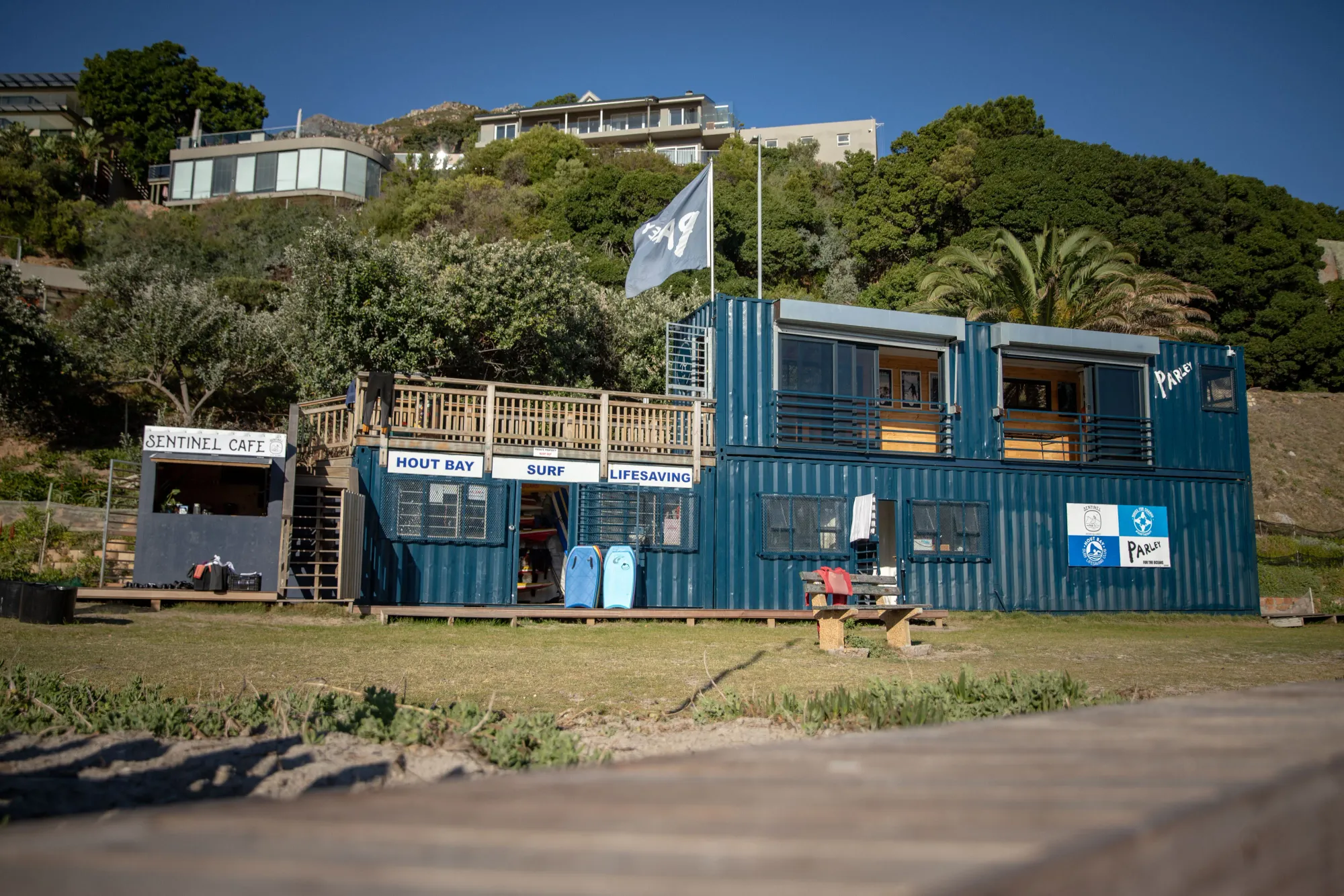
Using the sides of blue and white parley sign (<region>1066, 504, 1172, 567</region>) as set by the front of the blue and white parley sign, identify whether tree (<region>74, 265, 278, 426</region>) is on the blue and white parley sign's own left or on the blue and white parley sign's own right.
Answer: on the blue and white parley sign's own right

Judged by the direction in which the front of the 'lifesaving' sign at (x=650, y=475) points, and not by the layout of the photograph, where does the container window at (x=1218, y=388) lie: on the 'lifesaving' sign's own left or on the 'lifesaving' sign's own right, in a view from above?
on the 'lifesaving' sign's own left

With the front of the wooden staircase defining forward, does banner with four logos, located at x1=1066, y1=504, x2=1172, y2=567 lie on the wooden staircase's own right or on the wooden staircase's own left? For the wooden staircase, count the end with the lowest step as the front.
on the wooden staircase's own left

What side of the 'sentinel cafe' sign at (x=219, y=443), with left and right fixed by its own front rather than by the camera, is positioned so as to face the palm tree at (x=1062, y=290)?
left

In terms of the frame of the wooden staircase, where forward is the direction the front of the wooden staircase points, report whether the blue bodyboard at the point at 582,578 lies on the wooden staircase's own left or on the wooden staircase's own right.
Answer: on the wooden staircase's own left

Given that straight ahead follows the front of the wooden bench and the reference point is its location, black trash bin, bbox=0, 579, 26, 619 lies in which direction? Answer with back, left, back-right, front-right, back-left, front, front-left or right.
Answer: back-right

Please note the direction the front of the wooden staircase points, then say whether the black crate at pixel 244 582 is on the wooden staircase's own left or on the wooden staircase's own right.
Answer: on the wooden staircase's own right

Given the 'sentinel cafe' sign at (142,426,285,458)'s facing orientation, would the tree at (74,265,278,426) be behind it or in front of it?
behind
